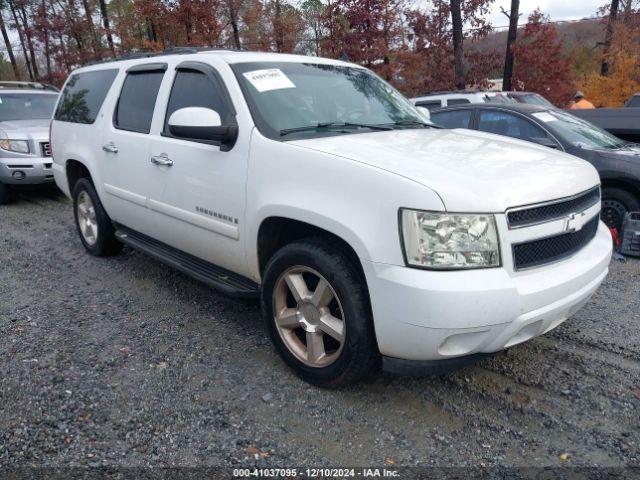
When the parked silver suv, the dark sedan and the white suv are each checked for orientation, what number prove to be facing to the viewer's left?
0

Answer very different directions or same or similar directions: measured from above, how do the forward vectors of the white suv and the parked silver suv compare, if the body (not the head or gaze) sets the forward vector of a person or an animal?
same or similar directions

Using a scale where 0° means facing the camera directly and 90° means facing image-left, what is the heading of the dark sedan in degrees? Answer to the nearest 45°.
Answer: approximately 315°

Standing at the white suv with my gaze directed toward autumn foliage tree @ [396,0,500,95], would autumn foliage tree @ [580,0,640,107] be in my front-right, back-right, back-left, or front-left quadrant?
front-right

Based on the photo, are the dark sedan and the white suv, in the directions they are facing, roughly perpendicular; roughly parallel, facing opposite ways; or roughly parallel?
roughly parallel

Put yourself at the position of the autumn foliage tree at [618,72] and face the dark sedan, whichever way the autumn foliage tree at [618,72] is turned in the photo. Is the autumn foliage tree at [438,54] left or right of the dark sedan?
right

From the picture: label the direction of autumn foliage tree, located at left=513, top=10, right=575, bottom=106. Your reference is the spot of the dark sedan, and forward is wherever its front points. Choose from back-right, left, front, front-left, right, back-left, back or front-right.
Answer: back-left

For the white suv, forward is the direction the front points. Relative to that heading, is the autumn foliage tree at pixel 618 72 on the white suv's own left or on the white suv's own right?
on the white suv's own left

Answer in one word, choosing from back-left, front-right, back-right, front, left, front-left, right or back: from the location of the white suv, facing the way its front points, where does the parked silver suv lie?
back

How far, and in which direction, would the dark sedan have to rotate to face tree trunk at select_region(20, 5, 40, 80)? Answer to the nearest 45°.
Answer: approximately 180°

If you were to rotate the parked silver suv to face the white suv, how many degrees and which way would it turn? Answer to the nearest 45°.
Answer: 0° — it already faces it

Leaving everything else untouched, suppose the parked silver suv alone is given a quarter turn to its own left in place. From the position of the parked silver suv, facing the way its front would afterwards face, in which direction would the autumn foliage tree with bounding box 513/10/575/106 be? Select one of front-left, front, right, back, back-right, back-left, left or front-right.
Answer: front

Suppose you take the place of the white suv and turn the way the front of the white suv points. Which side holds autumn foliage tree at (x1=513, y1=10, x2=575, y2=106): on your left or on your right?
on your left

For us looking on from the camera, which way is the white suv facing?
facing the viewer and to the right of the viewer

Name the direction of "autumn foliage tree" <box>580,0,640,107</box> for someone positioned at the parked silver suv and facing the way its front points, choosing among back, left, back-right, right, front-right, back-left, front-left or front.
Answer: left

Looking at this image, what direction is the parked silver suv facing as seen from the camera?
toward the camera
